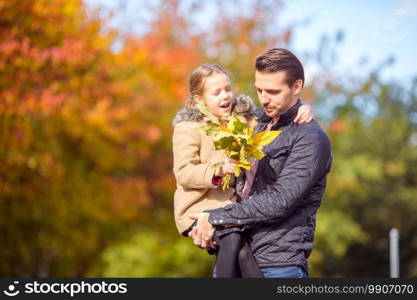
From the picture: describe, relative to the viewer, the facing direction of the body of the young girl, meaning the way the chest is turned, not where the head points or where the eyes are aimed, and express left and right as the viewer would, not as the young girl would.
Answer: facing the viewer and to the right of the viewer
